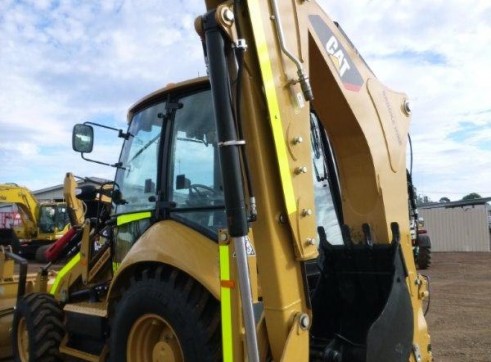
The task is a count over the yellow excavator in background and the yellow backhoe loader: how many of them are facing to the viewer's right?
0

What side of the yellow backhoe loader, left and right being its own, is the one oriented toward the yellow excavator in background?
front

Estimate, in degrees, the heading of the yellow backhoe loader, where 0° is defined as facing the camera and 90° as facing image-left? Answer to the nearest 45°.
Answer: approximately 135°

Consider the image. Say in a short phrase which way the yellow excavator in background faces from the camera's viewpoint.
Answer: facing the viewer and to the left of the viewer

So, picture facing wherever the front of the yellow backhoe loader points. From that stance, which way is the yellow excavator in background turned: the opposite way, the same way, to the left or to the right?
to the left

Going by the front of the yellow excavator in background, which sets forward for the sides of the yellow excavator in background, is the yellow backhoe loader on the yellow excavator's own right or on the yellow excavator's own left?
on the yellow excavator's own left
